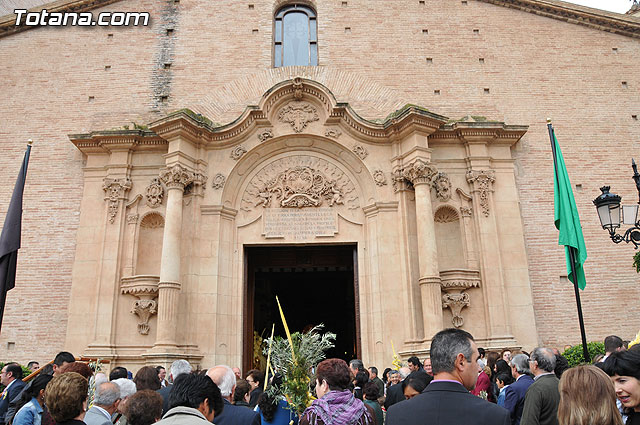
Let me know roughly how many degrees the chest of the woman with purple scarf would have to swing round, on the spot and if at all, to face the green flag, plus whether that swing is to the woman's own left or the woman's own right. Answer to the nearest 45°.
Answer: approximately 90° to the woman's own right

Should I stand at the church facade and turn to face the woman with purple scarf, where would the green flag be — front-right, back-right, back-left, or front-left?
front-left

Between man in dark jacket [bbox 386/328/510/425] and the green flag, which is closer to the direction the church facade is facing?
the man in dark jacket

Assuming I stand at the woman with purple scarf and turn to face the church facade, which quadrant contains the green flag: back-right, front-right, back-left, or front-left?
front-right

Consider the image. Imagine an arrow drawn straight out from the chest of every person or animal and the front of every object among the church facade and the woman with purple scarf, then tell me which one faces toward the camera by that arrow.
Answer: the church facade

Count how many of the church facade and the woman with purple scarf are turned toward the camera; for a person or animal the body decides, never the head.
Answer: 1

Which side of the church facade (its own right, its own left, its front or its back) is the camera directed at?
front

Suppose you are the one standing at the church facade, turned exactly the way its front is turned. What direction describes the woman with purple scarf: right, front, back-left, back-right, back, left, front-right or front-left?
front

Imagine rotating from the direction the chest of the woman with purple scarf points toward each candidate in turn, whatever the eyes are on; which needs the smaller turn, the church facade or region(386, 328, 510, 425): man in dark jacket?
the church facade

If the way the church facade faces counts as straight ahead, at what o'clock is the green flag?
The green flag is roughly at 10 o'clock from the church facade.

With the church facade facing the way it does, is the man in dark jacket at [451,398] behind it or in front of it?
in front

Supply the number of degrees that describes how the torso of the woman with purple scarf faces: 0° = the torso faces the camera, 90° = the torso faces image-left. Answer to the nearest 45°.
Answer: approximately 135°

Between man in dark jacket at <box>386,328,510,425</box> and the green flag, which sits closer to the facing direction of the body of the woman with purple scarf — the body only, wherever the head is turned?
the green flag

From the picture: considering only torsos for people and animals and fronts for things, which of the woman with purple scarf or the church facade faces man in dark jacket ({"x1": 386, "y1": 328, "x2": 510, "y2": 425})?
the church facade

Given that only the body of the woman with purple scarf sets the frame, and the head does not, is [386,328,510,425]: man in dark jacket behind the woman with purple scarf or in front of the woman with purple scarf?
behind
